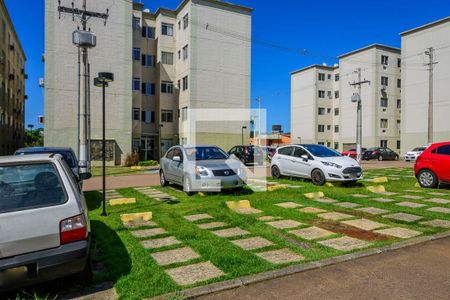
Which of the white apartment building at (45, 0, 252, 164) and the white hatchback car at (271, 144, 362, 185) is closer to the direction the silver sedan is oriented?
the white hatchback car

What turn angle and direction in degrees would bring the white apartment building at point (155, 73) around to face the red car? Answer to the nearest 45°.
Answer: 0° — it already faces it

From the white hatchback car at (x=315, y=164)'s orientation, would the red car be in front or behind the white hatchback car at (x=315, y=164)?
in front

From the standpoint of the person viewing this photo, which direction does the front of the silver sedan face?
facing the viewer and to the right of the viewer

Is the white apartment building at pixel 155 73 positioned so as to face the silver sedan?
yes

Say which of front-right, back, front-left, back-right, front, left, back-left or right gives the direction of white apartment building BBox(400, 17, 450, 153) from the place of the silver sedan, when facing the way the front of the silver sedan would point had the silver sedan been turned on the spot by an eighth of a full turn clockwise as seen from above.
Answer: back-left

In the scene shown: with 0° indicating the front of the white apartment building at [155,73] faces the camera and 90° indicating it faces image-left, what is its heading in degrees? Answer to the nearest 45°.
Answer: approximately 0°
